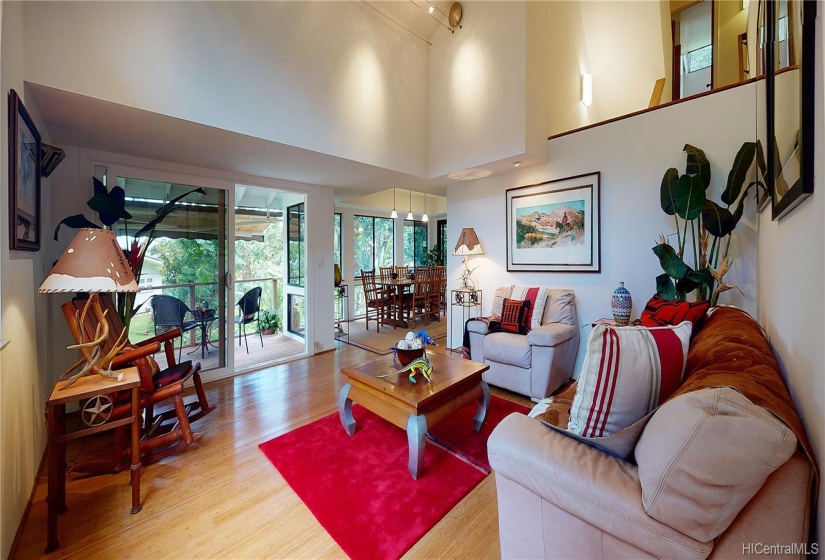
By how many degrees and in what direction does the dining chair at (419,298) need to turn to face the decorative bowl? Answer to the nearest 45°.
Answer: approximately 135° to its left

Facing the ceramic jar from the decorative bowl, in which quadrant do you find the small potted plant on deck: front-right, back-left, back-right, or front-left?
back-left

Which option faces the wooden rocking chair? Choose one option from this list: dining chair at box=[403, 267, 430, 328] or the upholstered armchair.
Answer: the upholstered armchair

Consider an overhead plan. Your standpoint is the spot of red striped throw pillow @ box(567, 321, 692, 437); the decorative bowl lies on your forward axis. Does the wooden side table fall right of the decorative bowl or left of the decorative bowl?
left

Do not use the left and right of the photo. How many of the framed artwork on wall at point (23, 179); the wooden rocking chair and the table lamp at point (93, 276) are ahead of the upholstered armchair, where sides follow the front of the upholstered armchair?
3

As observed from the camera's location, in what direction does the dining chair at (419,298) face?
facing away from the viewer and to the left of the viewer

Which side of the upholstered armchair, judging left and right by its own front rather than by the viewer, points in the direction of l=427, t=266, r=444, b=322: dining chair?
right

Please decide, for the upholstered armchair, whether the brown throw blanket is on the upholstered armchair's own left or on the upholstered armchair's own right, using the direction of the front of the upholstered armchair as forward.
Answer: on the upholstered armchair's own left

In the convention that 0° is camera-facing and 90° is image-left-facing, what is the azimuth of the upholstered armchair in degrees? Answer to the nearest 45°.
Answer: approximately 45°

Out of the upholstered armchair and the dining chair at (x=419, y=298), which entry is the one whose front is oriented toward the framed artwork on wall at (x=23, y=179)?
the upholstered armchair

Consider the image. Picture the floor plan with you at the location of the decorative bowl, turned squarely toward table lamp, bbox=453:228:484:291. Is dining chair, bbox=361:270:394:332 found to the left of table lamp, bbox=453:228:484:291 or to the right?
left

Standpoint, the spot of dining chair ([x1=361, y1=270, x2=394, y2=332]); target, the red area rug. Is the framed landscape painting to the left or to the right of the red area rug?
left

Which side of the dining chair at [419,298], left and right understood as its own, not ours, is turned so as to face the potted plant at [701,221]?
back

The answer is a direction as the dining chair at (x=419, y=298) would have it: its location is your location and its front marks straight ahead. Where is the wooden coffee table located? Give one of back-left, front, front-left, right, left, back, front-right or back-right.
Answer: back-left
